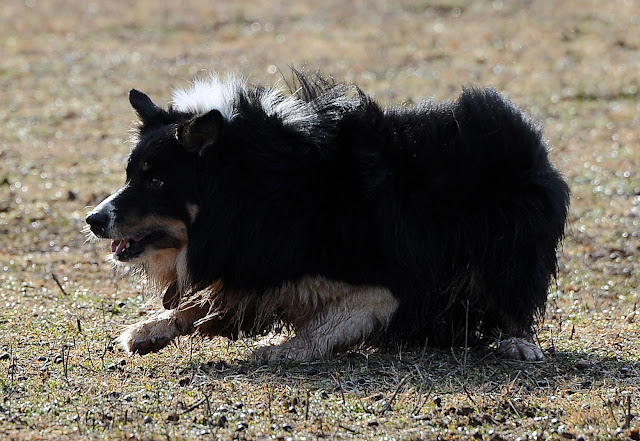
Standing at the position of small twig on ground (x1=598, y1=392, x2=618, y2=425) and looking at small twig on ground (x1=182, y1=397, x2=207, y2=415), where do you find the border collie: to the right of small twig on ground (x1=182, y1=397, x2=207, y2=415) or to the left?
right

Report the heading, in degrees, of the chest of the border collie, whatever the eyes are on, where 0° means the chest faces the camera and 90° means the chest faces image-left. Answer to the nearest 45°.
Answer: approximately 90°

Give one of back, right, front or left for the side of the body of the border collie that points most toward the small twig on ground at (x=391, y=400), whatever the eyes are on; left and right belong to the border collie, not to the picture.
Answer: left

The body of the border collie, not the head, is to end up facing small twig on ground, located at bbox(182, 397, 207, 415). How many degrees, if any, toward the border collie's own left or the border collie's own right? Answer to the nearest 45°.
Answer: approximately 45° to the border collie's own left

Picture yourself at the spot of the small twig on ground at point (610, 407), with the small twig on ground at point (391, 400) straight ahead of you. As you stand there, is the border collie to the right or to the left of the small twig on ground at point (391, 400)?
right

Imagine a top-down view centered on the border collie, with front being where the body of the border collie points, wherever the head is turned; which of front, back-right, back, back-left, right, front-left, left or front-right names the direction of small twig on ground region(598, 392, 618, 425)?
back-left

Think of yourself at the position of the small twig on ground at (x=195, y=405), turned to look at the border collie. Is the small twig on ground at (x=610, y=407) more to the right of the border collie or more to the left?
right
